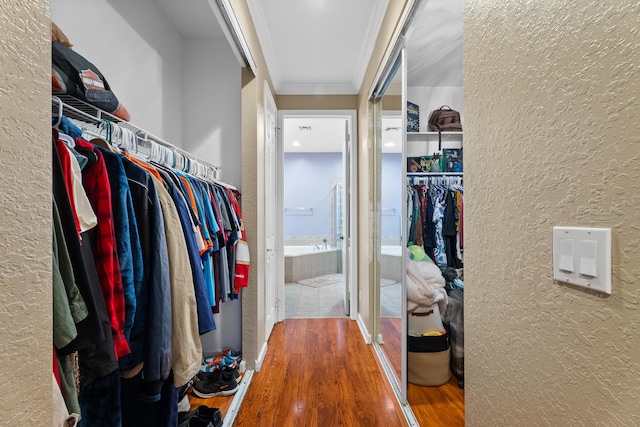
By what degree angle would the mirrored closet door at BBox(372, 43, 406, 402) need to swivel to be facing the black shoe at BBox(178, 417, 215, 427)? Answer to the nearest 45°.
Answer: approximately 45° to its left

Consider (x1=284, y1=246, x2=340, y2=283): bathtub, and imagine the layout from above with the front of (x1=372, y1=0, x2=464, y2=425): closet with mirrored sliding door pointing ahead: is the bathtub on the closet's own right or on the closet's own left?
on the closet's own right

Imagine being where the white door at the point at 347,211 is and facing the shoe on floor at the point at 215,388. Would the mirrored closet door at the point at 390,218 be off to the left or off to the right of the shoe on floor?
left

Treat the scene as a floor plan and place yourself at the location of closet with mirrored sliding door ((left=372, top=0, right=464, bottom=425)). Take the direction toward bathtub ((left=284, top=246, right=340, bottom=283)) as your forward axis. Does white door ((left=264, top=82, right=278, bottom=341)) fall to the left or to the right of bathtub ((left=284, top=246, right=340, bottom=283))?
left

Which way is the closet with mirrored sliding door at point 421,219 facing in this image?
to the viewer's left

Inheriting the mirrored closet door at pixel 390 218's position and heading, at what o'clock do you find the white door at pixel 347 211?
The white door is roughly at 2 o'clock from the mirrored closet door.

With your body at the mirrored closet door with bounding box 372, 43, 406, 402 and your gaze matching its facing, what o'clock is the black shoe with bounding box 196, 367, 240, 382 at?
The black shoe is roughly at 11 o'clock from the mirrored closet door.

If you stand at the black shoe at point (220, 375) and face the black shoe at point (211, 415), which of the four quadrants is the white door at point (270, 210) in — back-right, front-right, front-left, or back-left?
back-left

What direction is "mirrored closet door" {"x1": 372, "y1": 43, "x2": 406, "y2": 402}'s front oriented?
to the viewer's left

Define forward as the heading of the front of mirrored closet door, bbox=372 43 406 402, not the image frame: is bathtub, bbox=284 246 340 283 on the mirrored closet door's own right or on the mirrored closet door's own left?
on the mirrored closet door's own right
